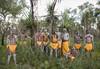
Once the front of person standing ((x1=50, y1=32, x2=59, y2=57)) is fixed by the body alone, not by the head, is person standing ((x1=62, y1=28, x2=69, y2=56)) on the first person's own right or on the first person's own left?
on the first person's own left

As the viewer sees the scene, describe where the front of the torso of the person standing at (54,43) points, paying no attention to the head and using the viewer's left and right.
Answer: facing the viewer
